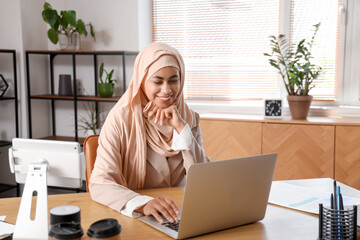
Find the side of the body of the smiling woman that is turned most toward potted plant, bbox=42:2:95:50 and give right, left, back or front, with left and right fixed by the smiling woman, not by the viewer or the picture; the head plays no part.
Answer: back

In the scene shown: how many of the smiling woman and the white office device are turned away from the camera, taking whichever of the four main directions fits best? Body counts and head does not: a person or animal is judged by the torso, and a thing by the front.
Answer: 1

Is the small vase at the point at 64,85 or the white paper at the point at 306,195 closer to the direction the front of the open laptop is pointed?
the small vase

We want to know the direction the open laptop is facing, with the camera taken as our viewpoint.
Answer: facing away from the viewer and to the left of the viewer

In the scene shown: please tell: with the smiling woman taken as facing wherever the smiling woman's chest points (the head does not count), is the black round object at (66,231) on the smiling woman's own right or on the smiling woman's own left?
on the smiling woman's own right

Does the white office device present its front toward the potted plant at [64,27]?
yes

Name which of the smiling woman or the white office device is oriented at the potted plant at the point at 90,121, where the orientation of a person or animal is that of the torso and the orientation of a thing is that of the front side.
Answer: the white office device

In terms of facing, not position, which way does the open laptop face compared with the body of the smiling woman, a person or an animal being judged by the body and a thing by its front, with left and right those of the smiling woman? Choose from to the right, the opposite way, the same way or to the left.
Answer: the opposite way

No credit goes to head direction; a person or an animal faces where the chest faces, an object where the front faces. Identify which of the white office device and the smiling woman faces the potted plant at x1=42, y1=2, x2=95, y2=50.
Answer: the white office device

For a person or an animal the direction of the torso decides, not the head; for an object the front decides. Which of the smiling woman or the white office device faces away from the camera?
the white office device

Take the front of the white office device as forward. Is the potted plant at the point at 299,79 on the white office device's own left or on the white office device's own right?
on the white office device's own right

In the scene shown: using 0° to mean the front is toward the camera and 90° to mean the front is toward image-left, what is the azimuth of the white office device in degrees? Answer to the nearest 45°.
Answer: approximately 180°

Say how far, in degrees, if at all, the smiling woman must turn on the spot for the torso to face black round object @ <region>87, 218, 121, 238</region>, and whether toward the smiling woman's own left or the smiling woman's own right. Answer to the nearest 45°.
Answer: approximately 45° to the smiling woman's own right
